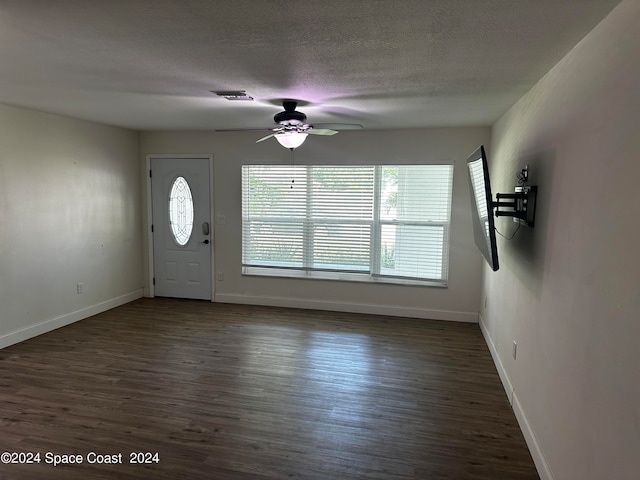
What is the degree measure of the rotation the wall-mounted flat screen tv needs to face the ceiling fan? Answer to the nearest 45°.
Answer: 0° — it already faces it

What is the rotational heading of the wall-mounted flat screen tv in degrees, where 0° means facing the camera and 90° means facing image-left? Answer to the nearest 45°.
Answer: approximately 90°

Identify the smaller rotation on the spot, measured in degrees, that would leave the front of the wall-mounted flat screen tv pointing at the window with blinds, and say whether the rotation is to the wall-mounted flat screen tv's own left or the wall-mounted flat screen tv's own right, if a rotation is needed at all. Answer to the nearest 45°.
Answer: approximately 45° to the wall-mounted flat screen tv's own right

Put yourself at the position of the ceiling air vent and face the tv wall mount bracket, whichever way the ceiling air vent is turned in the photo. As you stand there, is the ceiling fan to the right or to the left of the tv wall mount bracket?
left

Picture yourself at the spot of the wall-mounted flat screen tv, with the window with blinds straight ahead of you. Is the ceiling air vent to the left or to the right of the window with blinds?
left

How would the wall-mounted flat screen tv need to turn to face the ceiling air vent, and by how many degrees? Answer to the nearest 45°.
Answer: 0° — it already faces it
